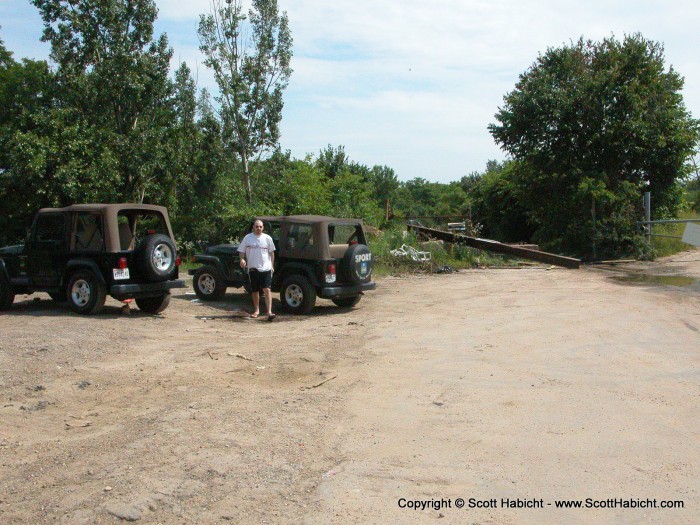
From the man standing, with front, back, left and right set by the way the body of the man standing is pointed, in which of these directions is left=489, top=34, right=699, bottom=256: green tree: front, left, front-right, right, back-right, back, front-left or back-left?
back-left

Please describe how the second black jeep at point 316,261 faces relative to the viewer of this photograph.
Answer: facing away from the viewer and to the left of the viewer

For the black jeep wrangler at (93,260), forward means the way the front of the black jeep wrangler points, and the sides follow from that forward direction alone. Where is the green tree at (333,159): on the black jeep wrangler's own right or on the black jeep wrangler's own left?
on the black jeep wrangler's own right

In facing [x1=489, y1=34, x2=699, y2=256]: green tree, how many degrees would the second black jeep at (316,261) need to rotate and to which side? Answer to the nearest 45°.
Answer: approximately 90° to its right

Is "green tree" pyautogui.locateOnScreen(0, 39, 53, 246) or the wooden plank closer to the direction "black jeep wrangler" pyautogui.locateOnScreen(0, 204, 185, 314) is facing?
the green tree

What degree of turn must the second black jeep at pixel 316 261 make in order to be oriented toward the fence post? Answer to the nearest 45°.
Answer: approximately 90° to its right

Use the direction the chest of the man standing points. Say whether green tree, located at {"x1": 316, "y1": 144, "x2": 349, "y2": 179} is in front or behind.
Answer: behind

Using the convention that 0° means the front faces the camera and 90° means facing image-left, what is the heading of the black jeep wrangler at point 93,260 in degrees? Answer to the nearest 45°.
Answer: approximately 135°

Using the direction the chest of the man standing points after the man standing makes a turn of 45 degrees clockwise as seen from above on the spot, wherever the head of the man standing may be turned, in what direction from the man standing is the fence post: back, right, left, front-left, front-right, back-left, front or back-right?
back

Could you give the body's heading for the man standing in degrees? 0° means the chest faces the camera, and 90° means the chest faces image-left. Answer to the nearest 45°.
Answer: approximately 0°

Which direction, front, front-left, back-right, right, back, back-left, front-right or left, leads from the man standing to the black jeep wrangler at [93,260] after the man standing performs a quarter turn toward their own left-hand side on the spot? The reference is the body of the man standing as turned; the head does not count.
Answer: back
